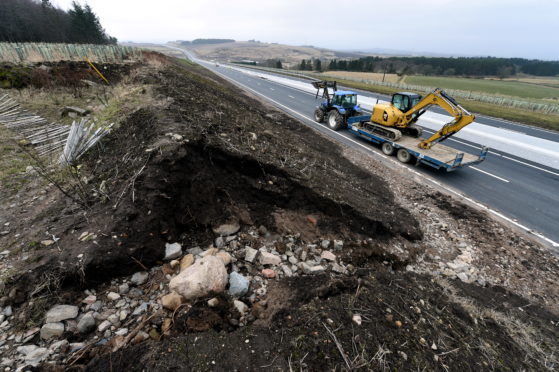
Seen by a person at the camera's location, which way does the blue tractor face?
facing away from the viewer and to the left of the viewer

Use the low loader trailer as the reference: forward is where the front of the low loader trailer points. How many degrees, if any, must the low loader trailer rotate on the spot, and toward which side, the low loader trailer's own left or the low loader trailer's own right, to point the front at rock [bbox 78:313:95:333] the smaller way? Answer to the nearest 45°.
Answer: approximately 135° to the low loader trailer's own left

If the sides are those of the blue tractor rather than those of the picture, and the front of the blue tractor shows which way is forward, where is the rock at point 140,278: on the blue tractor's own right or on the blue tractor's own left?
on the blue tractor's own left

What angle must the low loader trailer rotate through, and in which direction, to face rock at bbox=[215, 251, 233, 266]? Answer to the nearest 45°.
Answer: approximately 135° to its left

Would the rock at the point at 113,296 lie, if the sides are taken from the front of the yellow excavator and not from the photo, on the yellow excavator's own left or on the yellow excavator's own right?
on the yellow excavator's own right

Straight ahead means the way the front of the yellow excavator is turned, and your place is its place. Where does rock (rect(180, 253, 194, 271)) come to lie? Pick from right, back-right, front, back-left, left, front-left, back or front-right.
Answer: front-right

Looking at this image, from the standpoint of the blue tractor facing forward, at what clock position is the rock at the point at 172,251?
The rock is roughly at 8 o'clock from the blue tractor.

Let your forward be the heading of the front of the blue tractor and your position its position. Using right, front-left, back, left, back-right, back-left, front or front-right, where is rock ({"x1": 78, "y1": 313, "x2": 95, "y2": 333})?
back-left

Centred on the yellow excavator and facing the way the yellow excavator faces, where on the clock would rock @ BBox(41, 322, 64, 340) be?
The rock is roughly at 2 o'clock from the yellow excavator.

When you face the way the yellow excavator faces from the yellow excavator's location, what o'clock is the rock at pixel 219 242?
The rock is roughly at 2 o'clock from the yellow excavator.

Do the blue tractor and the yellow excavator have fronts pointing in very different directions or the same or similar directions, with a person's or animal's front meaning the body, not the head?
very different directions

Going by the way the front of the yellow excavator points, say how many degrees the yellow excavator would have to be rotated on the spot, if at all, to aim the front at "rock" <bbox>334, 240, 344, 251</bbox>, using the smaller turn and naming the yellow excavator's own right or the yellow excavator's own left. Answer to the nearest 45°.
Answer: approximately 45° to the yellow excavator's own right

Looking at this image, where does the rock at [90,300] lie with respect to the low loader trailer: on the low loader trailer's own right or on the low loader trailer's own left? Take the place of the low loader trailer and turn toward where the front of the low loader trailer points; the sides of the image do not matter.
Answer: on the low loader trailer's own left

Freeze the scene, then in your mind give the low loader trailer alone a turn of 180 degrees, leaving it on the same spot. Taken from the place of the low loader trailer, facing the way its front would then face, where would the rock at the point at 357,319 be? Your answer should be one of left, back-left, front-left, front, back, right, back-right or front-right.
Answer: front-right

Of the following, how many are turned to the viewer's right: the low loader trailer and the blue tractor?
0

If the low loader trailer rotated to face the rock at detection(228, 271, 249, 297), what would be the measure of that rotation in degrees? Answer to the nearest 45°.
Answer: approximately 135° to its left

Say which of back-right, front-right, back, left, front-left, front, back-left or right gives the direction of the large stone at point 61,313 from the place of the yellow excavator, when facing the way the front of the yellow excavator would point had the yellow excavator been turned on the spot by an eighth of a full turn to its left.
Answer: right

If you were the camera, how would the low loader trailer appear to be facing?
facing away from the viewer and to the left of the viewer

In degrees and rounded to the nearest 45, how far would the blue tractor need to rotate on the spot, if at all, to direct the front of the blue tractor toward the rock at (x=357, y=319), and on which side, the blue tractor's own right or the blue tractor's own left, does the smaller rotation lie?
approximately 135° to the blue tractor's own left
